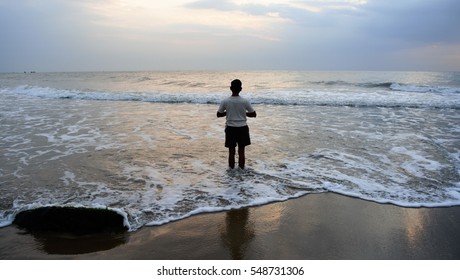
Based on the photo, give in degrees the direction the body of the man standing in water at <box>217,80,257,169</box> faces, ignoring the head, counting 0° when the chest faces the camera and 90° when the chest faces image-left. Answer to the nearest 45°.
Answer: approximately 180°

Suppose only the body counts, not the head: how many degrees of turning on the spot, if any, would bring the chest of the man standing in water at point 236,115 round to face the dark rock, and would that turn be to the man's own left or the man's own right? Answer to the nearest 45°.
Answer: approximately 135° to the man's own left
